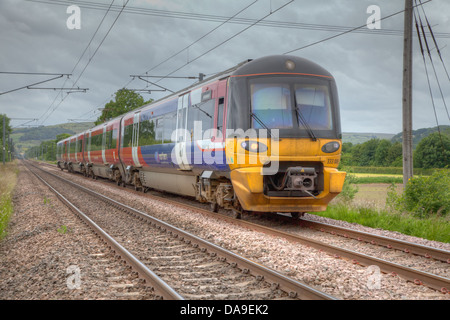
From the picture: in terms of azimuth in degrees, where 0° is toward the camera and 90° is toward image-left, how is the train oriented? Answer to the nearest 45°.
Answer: approximately 315°

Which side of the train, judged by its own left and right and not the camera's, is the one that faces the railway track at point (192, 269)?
right

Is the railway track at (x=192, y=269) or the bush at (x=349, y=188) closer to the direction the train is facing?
the railway track

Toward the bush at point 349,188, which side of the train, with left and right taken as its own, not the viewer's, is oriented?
left

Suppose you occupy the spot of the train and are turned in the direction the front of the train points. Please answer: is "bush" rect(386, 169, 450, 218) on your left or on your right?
on your left
